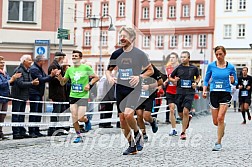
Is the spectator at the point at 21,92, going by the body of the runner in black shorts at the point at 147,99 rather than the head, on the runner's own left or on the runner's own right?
on the runner's own right

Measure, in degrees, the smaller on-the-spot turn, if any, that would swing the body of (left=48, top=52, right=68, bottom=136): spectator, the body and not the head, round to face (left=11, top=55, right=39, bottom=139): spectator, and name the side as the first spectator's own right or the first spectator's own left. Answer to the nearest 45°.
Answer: approximately 135° to the first spectator's own right

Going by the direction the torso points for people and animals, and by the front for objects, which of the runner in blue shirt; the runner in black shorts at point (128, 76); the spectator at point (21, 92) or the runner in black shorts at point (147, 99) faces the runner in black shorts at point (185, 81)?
the spectator

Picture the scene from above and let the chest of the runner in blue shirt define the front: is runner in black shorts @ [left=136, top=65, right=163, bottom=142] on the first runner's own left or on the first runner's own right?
on the first runner's own right

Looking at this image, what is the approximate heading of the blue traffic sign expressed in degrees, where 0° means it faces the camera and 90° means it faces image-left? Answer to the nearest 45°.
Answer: approximately 0°

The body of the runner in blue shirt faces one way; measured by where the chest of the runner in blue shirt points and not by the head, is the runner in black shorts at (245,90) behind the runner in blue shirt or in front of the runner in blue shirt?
behind
